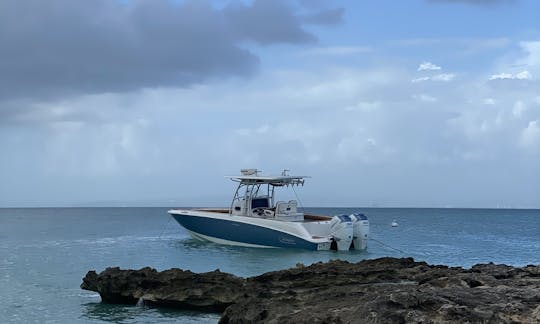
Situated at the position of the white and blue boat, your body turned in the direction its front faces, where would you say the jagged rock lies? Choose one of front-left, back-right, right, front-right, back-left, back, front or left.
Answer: back-left

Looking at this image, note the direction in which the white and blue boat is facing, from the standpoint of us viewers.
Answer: facing away from the viewer and to the left of the viewer
